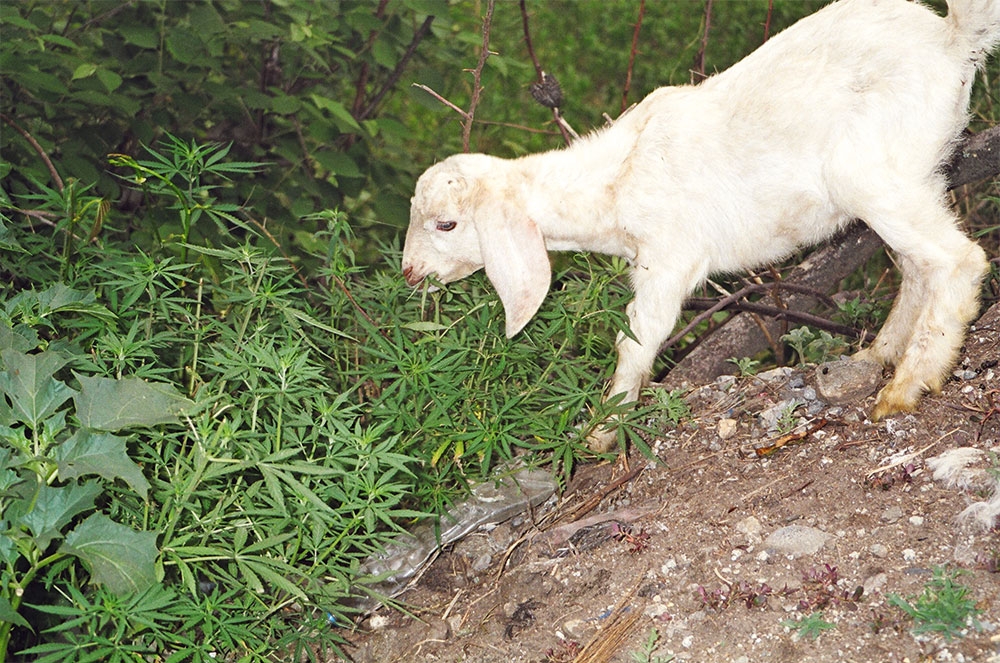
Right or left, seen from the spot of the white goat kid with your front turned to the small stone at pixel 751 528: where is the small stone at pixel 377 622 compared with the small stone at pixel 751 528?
right

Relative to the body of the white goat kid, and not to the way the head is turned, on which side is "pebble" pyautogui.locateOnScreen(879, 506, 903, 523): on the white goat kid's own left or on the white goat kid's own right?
on the white goat kid's own left

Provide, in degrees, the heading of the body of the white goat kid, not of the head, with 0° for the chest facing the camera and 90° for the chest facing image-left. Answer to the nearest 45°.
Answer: approximately 90°

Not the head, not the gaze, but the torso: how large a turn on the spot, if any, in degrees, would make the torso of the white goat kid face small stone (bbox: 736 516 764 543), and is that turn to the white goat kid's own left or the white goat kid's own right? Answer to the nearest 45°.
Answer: approximately 90° to the white goat kid's own left

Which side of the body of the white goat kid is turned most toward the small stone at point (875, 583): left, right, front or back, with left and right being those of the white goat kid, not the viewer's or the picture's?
left

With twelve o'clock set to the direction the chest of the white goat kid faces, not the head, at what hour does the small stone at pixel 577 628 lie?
The small stone is roughly at 9 o'clock from the white goat kid.
